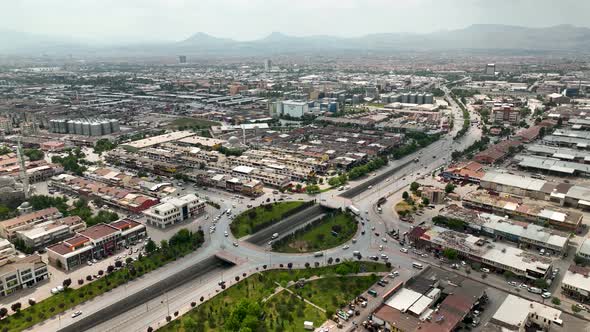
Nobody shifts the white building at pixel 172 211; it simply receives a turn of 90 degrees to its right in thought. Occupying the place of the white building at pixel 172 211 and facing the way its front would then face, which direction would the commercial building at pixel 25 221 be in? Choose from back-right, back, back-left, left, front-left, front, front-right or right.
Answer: front-right

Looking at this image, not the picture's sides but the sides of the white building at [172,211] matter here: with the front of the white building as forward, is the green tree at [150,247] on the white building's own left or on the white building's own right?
on the white building's own right

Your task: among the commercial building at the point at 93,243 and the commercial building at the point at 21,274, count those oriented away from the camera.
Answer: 0

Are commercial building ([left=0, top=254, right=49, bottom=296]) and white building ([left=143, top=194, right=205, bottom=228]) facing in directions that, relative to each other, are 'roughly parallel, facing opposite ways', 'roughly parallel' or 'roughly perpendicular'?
roughly parallel

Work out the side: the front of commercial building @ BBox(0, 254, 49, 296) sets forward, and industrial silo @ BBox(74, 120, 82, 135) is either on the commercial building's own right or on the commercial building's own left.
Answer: on the commercial building's own left

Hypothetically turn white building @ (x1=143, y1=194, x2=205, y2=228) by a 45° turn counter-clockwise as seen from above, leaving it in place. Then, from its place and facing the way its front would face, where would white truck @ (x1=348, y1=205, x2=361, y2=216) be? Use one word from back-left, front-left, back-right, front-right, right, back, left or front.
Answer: front

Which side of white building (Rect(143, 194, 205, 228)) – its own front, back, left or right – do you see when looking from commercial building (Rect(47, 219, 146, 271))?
right

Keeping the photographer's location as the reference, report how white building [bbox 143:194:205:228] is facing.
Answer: facing the viewer and to the right of the viewer

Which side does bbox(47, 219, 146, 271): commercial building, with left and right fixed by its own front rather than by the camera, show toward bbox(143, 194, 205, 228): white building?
left

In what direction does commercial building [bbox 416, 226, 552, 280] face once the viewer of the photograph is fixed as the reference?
facing the viewer and to the left of the viewer

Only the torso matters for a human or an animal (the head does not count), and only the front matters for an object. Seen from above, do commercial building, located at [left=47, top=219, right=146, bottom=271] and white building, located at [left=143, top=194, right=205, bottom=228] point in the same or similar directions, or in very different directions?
same or similar directions

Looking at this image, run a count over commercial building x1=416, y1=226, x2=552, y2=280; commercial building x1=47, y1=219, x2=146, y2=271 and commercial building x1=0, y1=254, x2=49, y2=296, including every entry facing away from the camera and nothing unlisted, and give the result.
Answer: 0

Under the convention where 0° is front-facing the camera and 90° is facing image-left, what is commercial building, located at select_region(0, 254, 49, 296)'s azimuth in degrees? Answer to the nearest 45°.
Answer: approximately 315°

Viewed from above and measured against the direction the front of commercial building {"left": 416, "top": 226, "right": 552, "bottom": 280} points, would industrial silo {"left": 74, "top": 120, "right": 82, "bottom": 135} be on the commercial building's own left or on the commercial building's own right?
on the commercial building's own right

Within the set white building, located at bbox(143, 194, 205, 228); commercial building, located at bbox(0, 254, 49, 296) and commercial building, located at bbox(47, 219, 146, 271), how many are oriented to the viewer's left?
0
